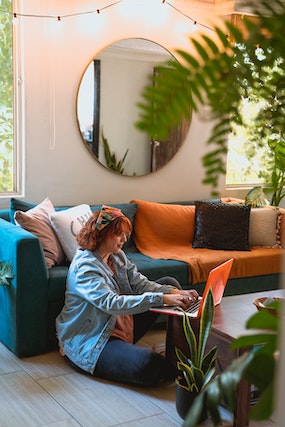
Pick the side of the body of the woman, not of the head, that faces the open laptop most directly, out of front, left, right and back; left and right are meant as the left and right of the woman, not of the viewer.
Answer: front

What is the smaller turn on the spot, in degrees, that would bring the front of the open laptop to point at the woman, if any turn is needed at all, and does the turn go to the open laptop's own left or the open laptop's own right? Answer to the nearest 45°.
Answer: approximately 45° to the open laptop's own left

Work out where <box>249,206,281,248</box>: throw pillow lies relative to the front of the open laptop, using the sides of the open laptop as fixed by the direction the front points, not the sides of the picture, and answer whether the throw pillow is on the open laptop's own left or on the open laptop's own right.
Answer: on the open laptop's own right

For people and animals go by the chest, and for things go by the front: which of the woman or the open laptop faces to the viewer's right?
the woman

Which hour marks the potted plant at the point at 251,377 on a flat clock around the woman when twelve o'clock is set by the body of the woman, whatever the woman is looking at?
The potted plant is roughly at 3 o'clock from the woman.

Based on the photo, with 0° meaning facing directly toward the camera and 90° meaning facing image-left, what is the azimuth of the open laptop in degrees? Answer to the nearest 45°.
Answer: approximately 135°

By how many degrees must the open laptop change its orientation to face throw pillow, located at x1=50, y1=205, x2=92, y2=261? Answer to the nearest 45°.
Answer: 0° — it already faces it

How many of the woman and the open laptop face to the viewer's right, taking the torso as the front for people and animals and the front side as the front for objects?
1

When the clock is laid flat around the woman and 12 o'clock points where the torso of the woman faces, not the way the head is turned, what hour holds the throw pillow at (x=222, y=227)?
The throw pillow is roughly at 10 o'clock from the woman.

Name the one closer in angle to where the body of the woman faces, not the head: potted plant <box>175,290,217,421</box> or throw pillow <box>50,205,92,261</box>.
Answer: the potted plant

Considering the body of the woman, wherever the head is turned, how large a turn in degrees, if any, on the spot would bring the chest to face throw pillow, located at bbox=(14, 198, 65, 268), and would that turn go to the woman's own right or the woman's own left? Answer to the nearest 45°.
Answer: approximately 135° to the woman's own left

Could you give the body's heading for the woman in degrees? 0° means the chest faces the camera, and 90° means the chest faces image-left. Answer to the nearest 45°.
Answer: approximately 270°
